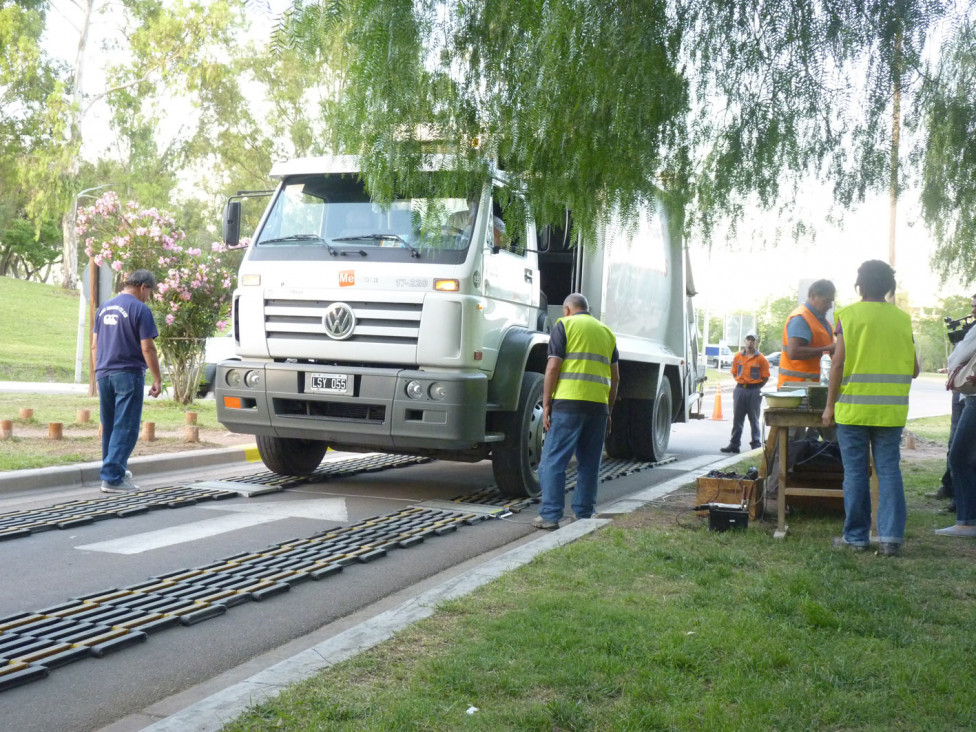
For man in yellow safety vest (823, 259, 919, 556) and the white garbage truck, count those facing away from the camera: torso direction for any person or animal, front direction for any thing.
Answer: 1

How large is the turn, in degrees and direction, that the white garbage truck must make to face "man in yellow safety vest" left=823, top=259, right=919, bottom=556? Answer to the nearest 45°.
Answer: approximately 90° to its left

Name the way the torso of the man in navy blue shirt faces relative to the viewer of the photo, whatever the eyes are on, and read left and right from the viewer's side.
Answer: facing away from the viewer and to the right of the viewer

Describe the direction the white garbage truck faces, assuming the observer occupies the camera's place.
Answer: facing the viewer and to the left of the viewer

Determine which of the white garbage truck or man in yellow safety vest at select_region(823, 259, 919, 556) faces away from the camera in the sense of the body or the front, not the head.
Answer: the man in yellow safety vest

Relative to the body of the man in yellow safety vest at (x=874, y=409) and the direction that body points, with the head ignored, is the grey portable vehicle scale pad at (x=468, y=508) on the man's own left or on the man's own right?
on the man's own left

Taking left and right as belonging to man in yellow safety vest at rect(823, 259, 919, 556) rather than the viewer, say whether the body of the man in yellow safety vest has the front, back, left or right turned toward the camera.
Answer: back

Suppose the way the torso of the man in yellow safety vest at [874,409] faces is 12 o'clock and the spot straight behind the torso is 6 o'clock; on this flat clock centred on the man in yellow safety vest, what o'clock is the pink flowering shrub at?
The pink flowering shrub is roughly at 10 o'clock from the man in yellow safety vest.

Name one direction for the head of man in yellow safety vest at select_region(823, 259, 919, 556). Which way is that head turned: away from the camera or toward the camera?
away from the camera

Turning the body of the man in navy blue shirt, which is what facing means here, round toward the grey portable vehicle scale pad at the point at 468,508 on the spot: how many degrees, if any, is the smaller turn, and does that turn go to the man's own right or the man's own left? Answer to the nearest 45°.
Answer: approximately 45° to the man's own right

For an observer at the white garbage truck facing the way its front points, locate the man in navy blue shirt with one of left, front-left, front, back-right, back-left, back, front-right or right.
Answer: front-right

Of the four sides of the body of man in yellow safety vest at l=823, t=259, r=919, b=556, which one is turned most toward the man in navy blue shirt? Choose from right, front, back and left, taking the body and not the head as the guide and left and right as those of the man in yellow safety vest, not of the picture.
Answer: left
